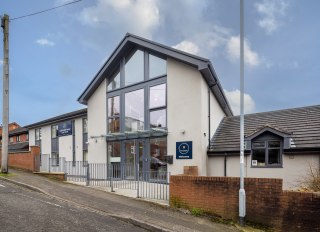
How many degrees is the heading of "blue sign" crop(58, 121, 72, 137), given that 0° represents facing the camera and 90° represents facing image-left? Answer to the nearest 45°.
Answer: approximately 45°

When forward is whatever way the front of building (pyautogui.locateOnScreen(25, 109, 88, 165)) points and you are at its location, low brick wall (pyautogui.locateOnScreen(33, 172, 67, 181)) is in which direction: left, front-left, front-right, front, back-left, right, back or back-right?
front-left

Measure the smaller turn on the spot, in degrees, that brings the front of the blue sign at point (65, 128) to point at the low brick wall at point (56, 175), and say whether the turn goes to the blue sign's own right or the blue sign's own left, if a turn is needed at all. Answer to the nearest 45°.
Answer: approximately 45° to the blue sign's own left

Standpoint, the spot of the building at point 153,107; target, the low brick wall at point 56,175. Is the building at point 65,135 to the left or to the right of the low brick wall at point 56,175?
right

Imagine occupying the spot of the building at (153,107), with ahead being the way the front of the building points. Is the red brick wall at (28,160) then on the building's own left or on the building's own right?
on the building's own right

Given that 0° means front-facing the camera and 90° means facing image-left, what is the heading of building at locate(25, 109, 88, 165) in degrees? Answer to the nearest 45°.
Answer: approximately 45°

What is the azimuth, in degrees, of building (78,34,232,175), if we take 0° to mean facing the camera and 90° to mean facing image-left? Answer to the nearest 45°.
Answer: approximately 45°

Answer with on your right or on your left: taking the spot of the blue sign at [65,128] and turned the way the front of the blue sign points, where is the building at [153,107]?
on your left
